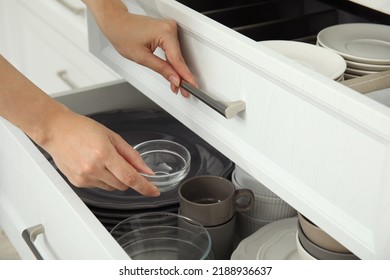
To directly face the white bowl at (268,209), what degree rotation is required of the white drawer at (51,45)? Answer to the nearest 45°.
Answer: approximately 45° to its left

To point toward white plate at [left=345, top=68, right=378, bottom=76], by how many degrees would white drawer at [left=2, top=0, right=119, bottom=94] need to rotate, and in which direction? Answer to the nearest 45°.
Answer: approximately 45° to its left

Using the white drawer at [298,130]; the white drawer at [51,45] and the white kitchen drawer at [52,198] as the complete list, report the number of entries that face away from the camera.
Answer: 0

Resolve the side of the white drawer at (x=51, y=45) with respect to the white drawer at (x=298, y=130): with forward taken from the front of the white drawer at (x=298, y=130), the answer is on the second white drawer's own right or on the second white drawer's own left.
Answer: on the second white drawer's own right

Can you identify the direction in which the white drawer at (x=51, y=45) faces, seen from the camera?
facing the viewer and to the left of the viewer

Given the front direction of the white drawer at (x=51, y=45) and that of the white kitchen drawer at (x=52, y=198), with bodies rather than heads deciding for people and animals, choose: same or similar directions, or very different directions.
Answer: same or similar directions

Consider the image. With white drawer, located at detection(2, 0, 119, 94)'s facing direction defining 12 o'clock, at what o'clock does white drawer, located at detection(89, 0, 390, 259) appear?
white drawer, located at detection(89, 0, 390, 259) is roughly at 10 o'clock from white drawer, located at detection(2, 0, 119, 94).

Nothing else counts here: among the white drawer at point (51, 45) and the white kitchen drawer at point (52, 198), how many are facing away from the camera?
0

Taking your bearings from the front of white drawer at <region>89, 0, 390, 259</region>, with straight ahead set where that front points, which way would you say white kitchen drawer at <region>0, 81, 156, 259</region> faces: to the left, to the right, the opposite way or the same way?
the same way
